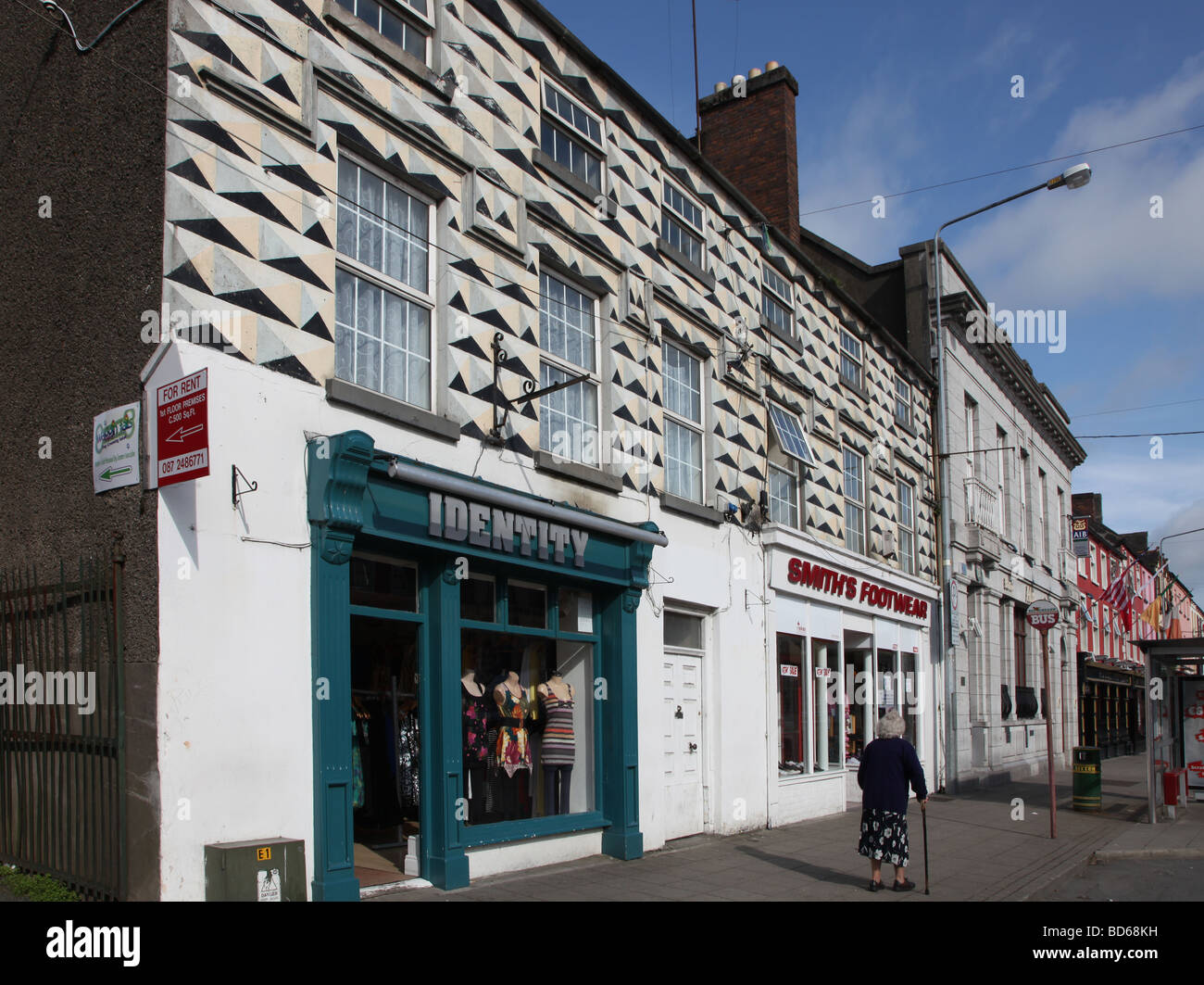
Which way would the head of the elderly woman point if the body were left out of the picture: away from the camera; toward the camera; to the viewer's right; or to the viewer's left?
away from the camera

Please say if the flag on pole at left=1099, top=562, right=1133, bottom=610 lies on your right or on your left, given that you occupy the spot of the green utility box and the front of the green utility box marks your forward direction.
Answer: on your left

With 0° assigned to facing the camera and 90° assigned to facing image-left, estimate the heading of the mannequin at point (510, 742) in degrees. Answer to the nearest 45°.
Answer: approximately 315°

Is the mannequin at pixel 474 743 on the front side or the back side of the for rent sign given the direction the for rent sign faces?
on the back side

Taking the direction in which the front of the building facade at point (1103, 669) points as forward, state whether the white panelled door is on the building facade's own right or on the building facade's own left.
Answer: on the building facade's own right
